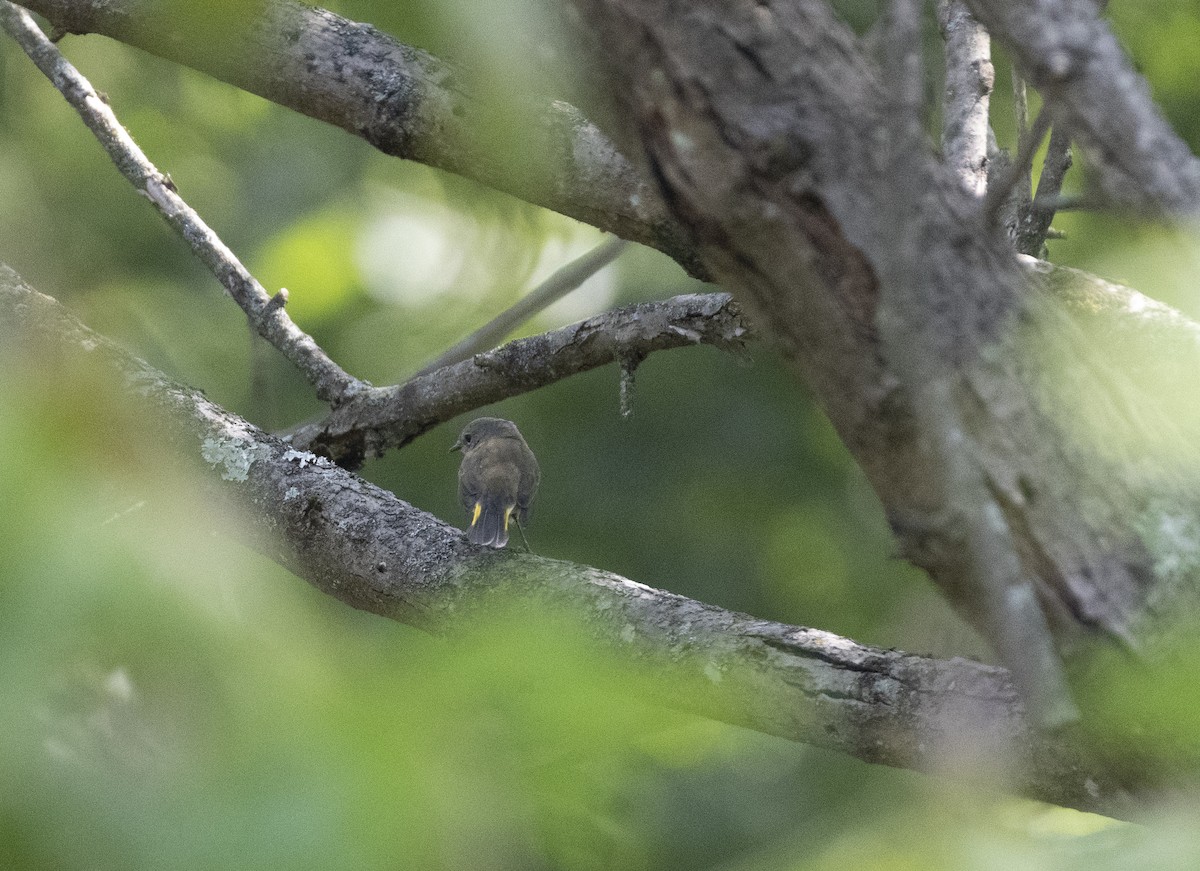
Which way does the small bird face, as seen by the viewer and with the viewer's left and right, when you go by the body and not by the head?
facing away from the viewer
